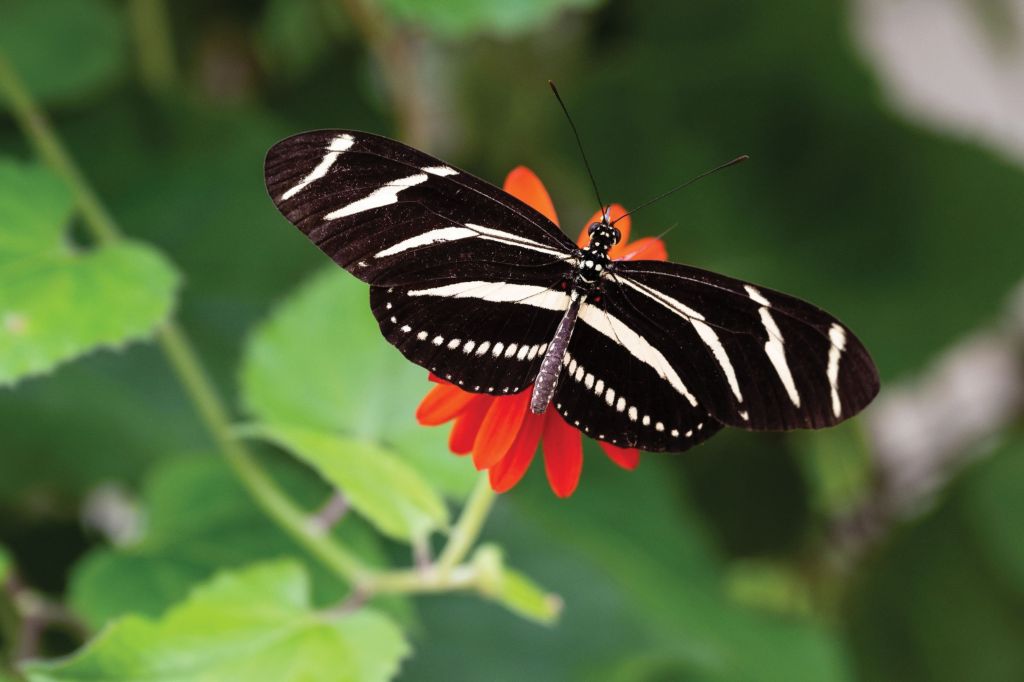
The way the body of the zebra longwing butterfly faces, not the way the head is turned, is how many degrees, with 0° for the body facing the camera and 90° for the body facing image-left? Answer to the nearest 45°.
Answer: approximately 180°
